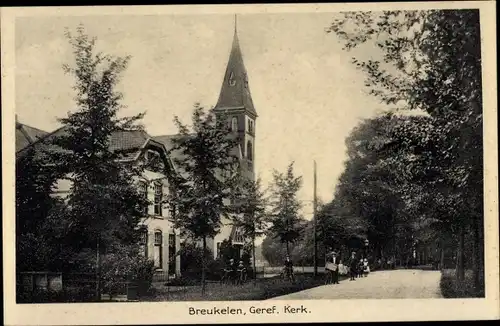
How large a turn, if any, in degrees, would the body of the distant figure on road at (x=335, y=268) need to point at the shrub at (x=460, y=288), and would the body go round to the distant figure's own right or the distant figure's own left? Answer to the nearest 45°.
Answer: approximately 45° to the distant figure's own left

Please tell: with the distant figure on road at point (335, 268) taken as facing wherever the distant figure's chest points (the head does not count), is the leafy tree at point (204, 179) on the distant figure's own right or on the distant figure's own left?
on the distant figure's own right

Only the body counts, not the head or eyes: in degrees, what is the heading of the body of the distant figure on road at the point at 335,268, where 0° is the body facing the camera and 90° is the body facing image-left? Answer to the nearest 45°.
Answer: approximately 0°
